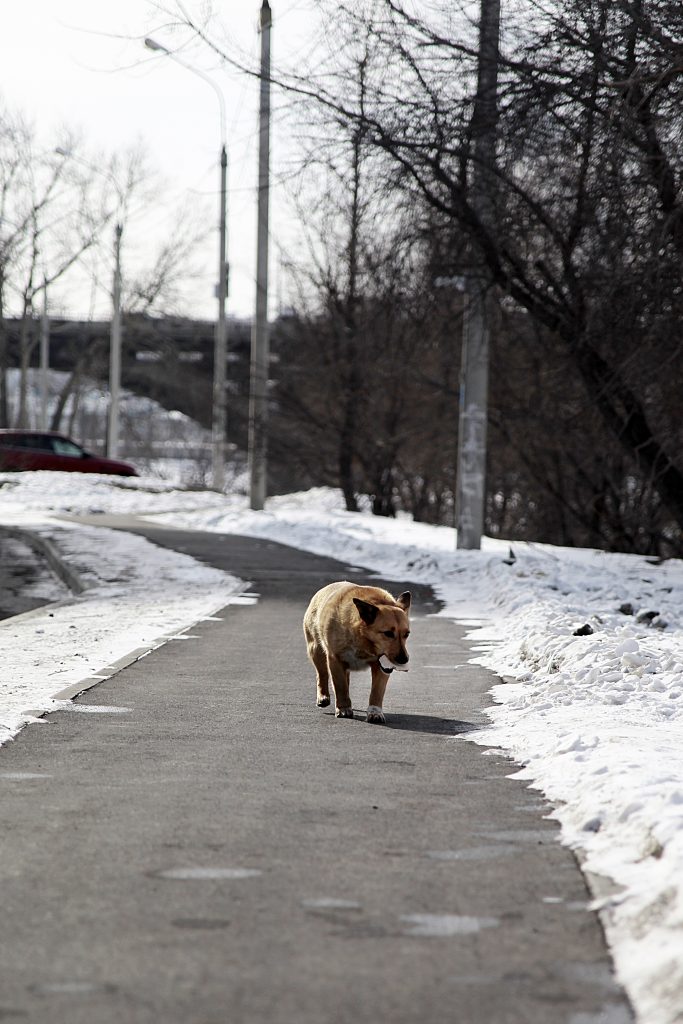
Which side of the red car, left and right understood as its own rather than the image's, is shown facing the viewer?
right

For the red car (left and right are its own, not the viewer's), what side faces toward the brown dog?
right

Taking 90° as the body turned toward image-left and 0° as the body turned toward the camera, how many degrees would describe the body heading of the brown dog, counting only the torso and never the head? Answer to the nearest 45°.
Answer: approximately 315°

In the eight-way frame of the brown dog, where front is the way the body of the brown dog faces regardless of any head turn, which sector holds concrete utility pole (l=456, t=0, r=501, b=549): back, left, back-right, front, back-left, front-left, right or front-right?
back-left

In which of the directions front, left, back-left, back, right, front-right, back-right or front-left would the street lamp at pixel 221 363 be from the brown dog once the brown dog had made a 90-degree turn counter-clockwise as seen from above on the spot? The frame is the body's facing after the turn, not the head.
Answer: front-left

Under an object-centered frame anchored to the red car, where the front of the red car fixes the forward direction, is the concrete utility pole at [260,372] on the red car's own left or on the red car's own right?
on the red car's own right

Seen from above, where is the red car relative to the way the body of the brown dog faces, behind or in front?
behind

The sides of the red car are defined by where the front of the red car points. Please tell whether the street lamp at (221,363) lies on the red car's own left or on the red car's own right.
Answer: on the red car's own right
